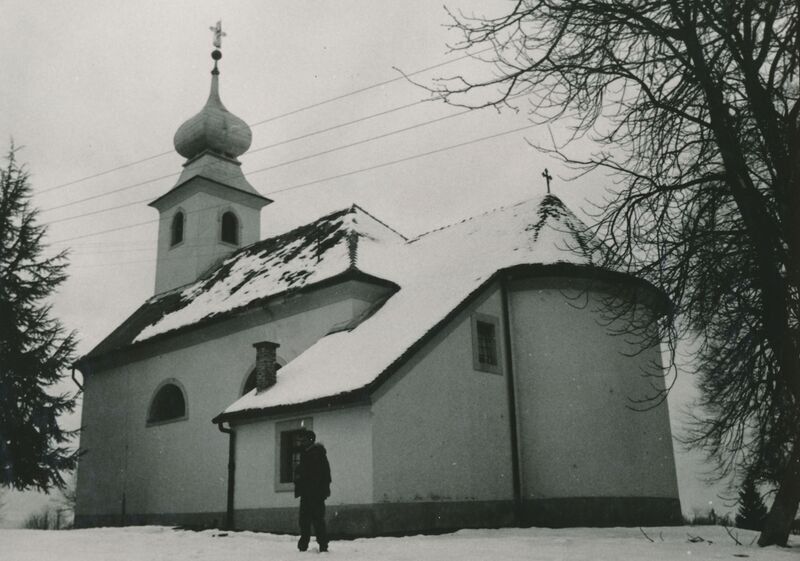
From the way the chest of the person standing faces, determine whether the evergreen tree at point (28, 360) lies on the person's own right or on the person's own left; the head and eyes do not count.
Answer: on the person's own right

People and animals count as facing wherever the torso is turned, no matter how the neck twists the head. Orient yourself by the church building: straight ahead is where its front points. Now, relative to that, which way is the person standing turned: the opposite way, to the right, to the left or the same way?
to the left

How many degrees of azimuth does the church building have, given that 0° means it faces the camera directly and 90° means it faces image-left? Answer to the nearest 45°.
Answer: approximately 135°

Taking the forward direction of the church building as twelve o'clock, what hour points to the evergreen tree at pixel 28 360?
The evergreen tree is roughly at 11 o'clock from the church building.

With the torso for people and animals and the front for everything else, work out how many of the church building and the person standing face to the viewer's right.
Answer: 0

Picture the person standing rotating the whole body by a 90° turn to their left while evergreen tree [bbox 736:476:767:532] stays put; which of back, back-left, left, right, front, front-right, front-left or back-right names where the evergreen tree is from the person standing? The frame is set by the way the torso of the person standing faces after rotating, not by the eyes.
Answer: left

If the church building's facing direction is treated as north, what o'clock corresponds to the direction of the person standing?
The person standing is roughly at 8 o'clock from the church building.

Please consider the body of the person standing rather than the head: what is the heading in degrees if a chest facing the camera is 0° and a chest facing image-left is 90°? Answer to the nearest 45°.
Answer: approximately 45°

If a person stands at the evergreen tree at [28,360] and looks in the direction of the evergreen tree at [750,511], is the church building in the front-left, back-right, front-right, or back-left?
front-right

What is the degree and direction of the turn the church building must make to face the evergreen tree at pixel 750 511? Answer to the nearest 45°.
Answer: approximately 90° to its right
